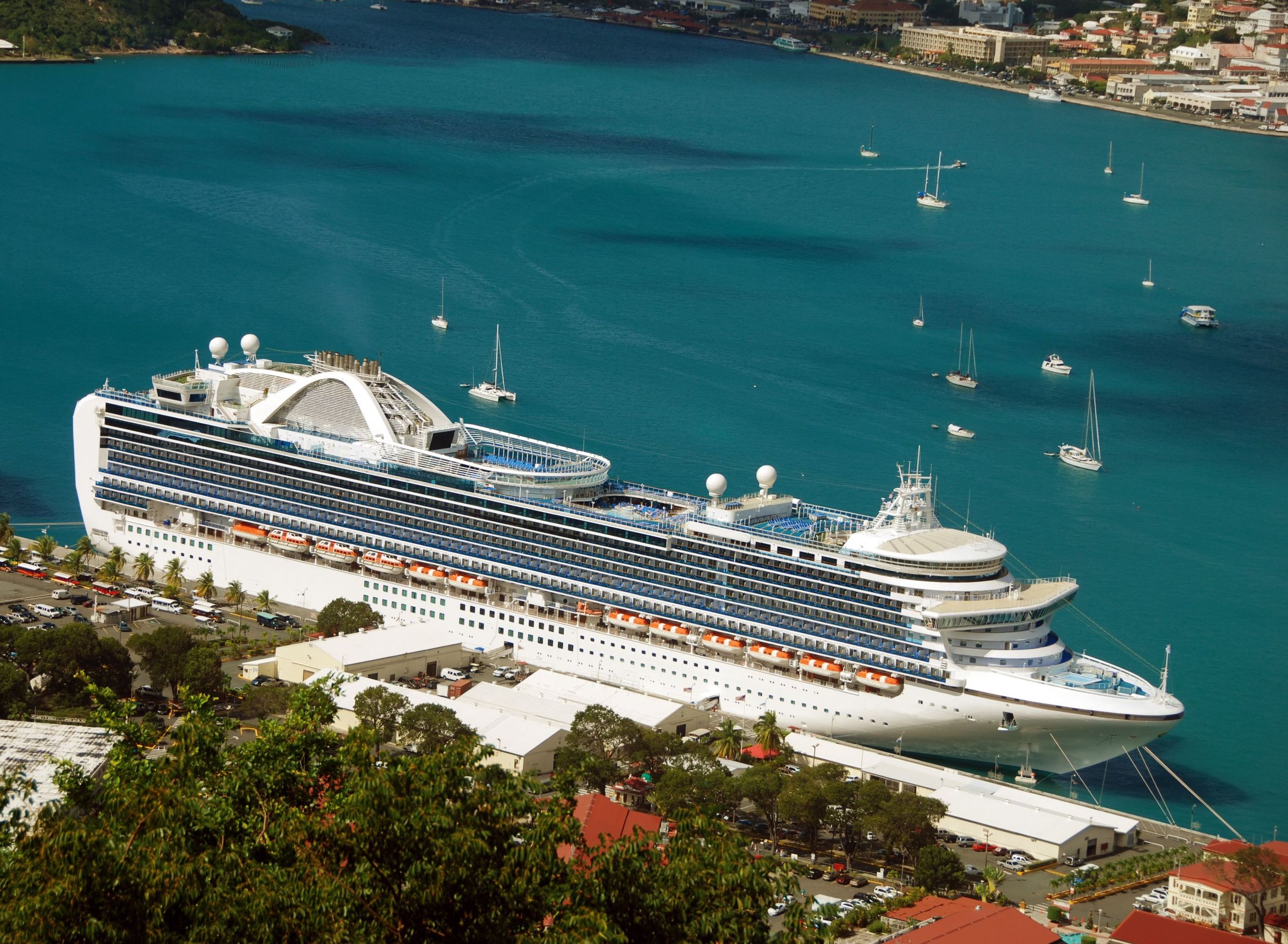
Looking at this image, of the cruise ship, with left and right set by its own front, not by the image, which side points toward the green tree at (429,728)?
right

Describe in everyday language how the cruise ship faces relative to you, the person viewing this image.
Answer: facing the viewer and to the right of the viewer

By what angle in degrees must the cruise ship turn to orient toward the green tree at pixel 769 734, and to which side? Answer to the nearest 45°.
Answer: approximately 45° to its right

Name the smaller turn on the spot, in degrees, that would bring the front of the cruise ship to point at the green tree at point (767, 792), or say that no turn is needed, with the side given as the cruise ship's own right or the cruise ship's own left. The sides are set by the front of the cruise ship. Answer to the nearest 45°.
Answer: approximately 45° to the cruise ship's own right

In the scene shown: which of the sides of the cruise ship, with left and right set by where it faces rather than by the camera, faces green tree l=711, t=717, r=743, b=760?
right

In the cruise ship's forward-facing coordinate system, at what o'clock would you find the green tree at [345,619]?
The green tree is roughly at 5 o'clock from the cruise ship.

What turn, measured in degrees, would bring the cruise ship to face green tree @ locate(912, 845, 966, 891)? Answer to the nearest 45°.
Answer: approximately 45° to its right

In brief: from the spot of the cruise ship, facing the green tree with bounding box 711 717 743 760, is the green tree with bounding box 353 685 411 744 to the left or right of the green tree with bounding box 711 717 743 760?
right
